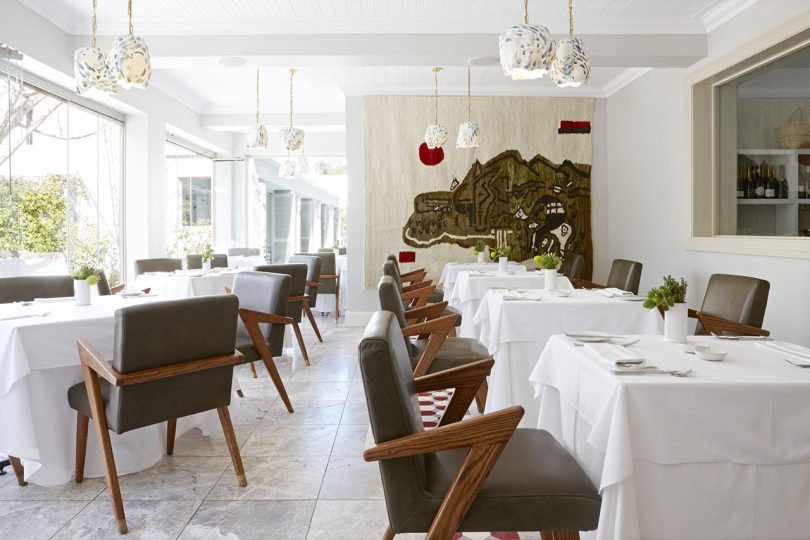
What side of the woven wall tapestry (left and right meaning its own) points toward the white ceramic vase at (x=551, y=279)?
front

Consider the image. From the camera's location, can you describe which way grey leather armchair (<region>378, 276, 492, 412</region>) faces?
facing to the right of the viewer

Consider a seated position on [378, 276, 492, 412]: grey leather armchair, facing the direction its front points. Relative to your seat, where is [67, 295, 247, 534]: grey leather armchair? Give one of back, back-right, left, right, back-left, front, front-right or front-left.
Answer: back-right

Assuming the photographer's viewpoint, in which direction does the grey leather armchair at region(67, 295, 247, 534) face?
facing away from the viewer and to the left of the viewer

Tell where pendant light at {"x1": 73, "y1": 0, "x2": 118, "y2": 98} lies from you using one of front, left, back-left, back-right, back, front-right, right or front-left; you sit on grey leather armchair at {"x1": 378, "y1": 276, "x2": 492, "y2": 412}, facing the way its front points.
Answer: back

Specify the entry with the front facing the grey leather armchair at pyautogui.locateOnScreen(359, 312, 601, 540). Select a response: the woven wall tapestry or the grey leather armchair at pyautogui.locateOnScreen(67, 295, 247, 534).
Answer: the woven wall tapestry

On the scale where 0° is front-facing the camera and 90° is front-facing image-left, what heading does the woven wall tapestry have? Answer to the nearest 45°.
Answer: approximately 0°

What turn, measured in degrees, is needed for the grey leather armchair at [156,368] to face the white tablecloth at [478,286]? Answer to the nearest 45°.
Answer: approximately 90° to its right

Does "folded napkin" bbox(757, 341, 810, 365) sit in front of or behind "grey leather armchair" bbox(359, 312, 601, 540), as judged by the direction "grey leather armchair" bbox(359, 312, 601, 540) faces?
in front

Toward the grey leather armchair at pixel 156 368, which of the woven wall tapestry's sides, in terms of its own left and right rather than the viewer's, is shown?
front

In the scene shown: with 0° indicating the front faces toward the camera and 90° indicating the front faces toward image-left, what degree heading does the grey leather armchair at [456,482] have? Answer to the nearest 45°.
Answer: approximately 270°

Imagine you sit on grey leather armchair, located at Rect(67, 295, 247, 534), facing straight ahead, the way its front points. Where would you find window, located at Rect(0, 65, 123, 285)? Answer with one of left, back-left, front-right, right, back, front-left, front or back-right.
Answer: front-right

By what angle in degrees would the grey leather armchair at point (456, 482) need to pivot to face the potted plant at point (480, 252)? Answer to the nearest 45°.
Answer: approximately 90° to its left

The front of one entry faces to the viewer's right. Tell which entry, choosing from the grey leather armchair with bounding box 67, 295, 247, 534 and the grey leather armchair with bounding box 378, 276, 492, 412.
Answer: the grey leather armchair with bounding box 378, 276, 492, 412

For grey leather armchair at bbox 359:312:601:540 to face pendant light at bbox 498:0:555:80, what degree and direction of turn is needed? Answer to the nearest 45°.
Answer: approximately 90° to its left

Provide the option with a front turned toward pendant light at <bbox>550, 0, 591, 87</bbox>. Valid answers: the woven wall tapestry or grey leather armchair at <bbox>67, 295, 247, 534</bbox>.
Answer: the woven wall tapestry
